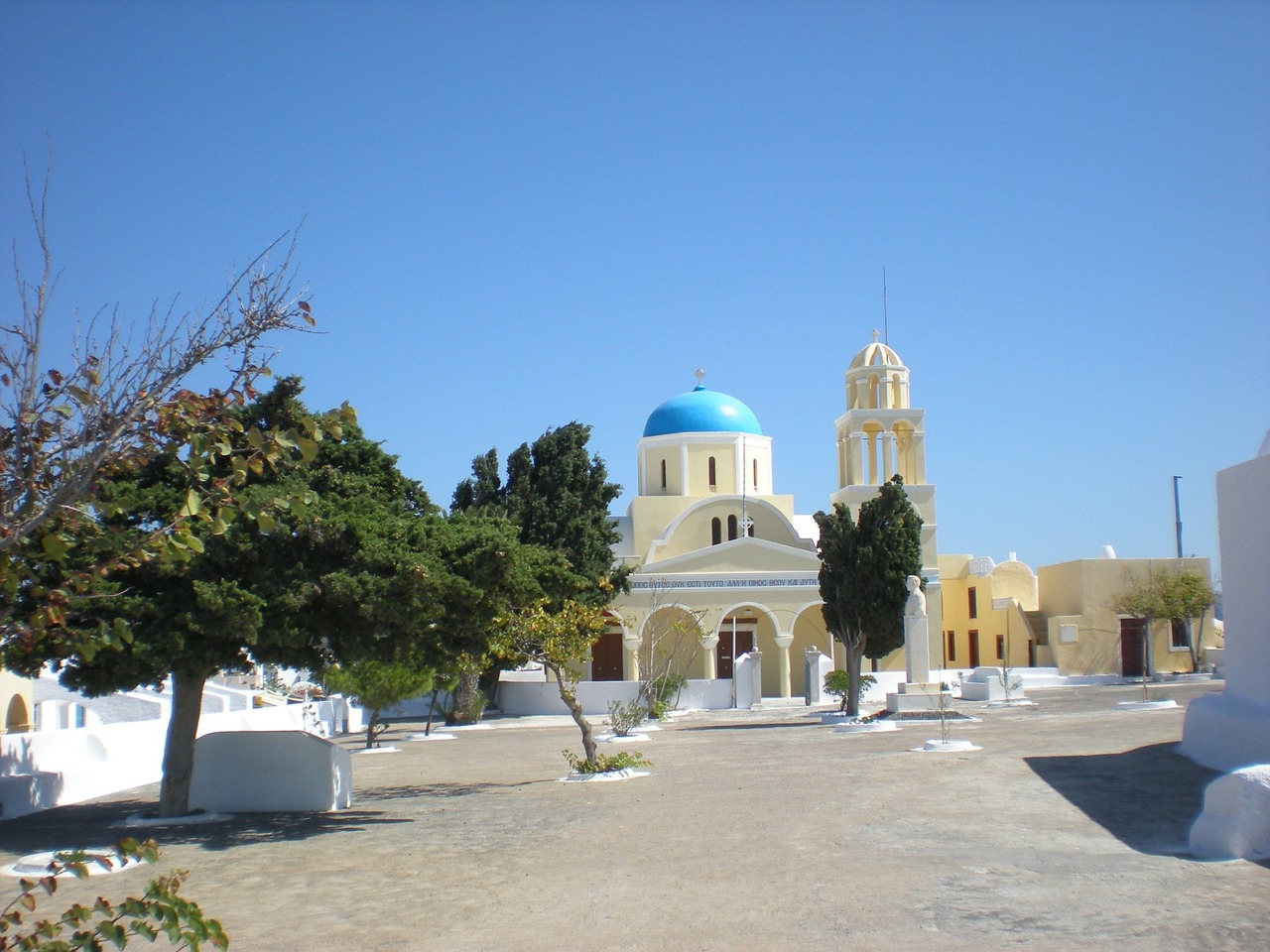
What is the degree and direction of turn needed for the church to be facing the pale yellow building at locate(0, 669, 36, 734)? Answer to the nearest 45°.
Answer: approximately 45° to its right

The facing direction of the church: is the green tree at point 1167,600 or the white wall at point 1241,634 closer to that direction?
the white wall

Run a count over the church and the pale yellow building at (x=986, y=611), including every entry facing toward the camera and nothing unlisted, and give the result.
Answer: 2

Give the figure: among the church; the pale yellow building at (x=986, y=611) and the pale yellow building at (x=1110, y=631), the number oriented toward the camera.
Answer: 3

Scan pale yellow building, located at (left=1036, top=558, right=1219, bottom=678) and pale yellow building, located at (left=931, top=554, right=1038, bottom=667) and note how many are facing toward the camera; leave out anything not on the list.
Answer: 2

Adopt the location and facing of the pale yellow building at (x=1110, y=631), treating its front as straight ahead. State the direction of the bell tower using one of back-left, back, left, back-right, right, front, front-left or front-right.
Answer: front-right

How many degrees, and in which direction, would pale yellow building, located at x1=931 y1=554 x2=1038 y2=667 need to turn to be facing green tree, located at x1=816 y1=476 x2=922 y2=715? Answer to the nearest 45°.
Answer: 0° — it already faces it

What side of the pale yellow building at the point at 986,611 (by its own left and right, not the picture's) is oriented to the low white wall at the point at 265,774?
front

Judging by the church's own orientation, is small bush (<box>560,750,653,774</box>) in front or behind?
in front

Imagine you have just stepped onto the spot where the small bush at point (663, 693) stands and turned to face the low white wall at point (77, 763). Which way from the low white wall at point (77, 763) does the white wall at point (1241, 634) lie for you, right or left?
left

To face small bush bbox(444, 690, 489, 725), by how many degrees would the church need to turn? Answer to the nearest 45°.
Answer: approximately 45° to its right

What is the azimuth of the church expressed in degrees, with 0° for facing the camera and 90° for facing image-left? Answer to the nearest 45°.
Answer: approximately 0°

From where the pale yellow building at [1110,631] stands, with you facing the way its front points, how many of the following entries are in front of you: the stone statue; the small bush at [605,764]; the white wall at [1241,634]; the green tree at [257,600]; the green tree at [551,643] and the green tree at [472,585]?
6

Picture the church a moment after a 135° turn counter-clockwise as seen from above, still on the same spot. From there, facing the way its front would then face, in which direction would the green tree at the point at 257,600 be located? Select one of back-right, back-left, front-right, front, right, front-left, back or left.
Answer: back-right
